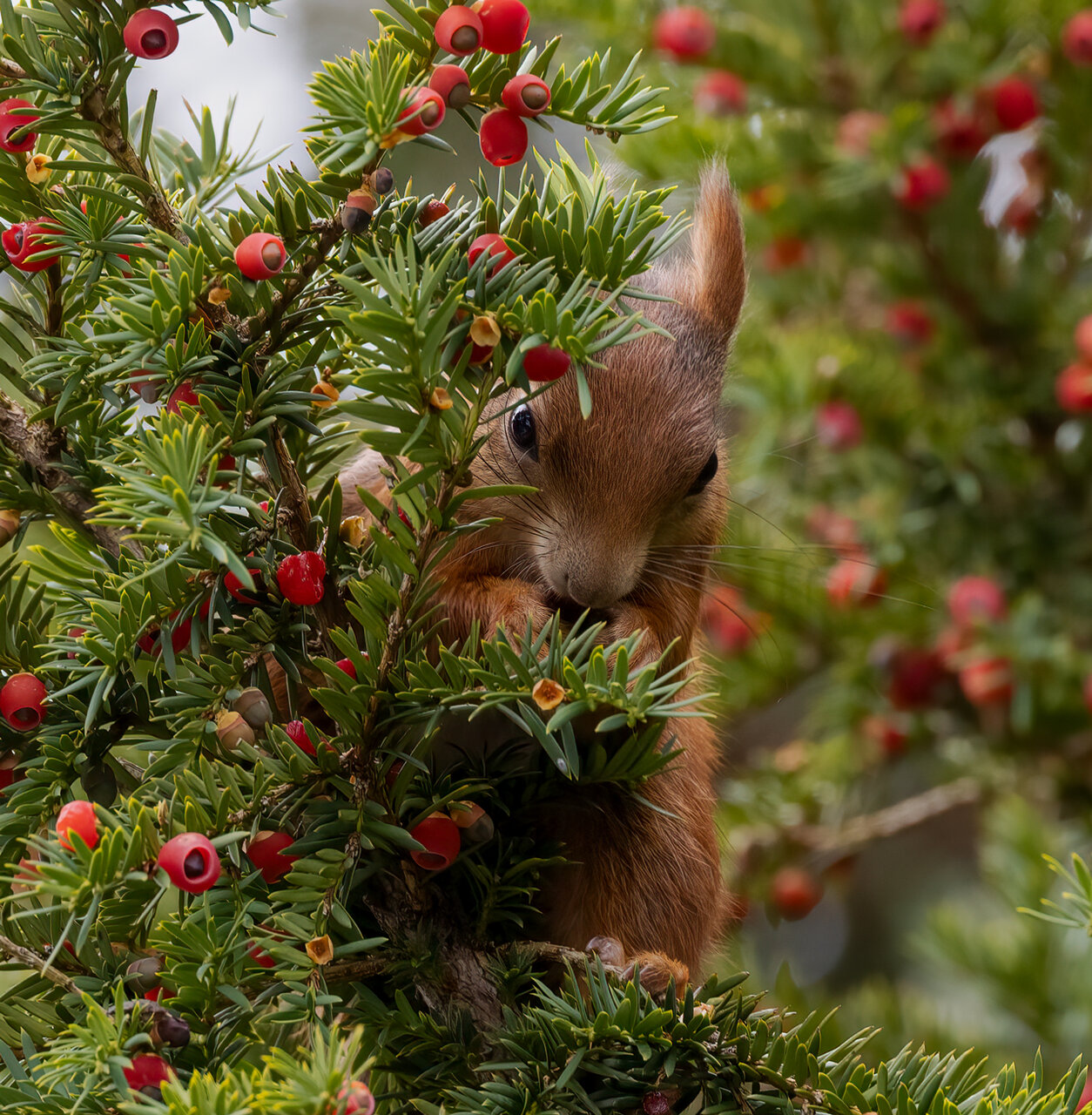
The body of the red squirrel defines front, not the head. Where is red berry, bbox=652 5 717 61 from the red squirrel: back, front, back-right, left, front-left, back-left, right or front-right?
back

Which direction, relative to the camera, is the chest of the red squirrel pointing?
toward the camera

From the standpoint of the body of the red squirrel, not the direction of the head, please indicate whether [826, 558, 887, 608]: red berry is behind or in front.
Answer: behind

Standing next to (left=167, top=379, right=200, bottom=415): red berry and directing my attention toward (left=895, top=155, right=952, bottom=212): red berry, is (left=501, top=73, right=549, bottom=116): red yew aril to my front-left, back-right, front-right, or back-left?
front-right

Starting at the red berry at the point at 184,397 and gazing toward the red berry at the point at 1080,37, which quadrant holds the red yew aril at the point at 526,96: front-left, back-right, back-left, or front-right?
front-right
